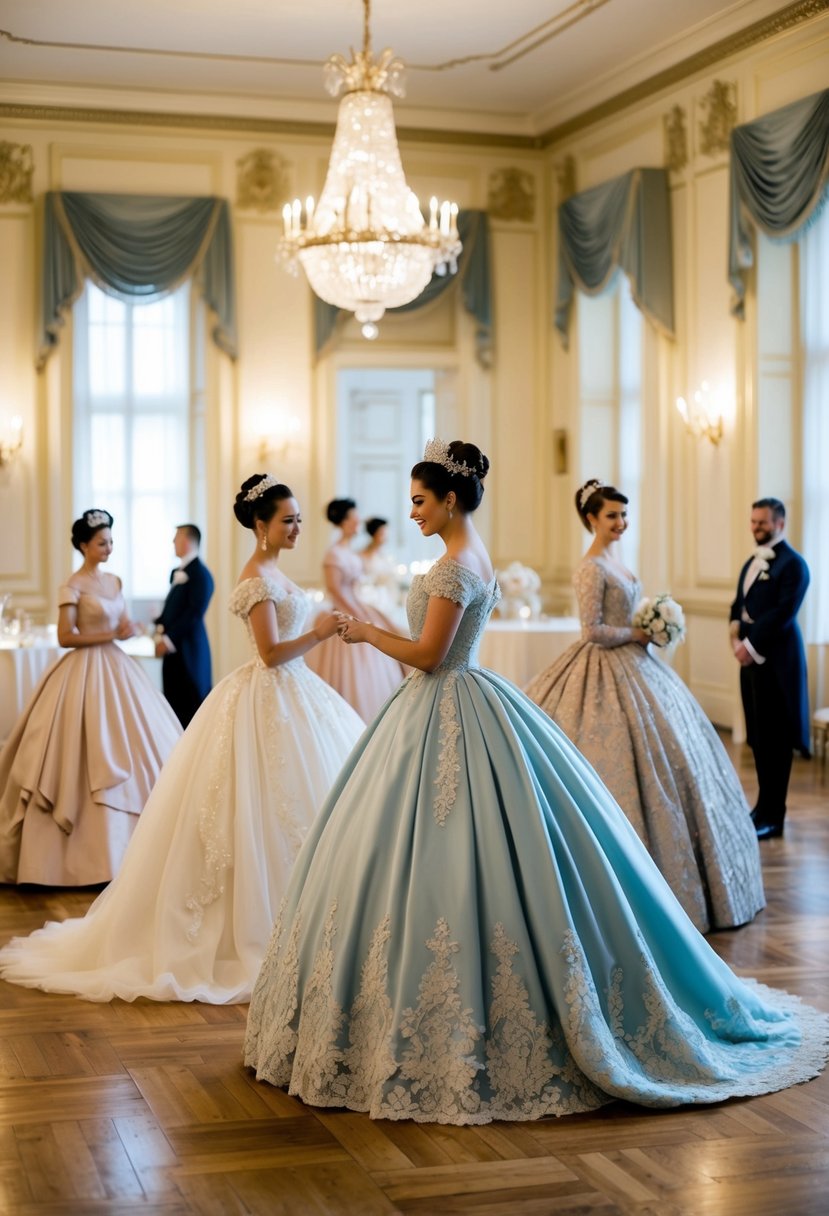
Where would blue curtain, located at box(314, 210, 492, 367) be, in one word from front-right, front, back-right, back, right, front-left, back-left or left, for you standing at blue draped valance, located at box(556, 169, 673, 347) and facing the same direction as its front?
right

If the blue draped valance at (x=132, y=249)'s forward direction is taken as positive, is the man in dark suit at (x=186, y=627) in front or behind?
in front

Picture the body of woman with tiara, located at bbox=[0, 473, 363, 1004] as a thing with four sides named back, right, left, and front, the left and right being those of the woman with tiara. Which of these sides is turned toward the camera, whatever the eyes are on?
right

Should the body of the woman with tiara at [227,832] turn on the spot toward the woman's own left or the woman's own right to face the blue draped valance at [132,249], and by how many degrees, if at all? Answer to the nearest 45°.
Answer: approximately 90° to the woman's own left

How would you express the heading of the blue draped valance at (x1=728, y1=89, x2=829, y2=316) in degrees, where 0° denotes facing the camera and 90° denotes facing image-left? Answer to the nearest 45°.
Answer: approximately 45°

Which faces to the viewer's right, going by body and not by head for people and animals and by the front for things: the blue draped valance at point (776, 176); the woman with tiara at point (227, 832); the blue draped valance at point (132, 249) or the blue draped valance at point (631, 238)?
the woman with tiara

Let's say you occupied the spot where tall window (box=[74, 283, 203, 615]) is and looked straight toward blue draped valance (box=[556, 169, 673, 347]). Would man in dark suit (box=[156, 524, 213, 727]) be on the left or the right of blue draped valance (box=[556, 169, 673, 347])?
right

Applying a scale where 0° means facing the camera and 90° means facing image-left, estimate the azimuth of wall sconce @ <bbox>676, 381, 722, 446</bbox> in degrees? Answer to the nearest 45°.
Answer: approximately 45°

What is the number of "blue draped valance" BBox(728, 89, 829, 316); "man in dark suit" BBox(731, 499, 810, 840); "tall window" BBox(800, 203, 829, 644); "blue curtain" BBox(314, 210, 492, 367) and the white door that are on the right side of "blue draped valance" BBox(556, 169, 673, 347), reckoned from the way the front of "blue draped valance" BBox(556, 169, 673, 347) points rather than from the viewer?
2

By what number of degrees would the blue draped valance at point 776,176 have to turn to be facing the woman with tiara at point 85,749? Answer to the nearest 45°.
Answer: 0° — it already faces them

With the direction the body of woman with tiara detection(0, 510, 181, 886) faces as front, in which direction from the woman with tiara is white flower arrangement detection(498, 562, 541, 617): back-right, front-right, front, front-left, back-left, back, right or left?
left

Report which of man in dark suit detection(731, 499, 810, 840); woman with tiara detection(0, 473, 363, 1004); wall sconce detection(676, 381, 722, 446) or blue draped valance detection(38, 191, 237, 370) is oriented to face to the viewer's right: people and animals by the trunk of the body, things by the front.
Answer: the woman with tiara
